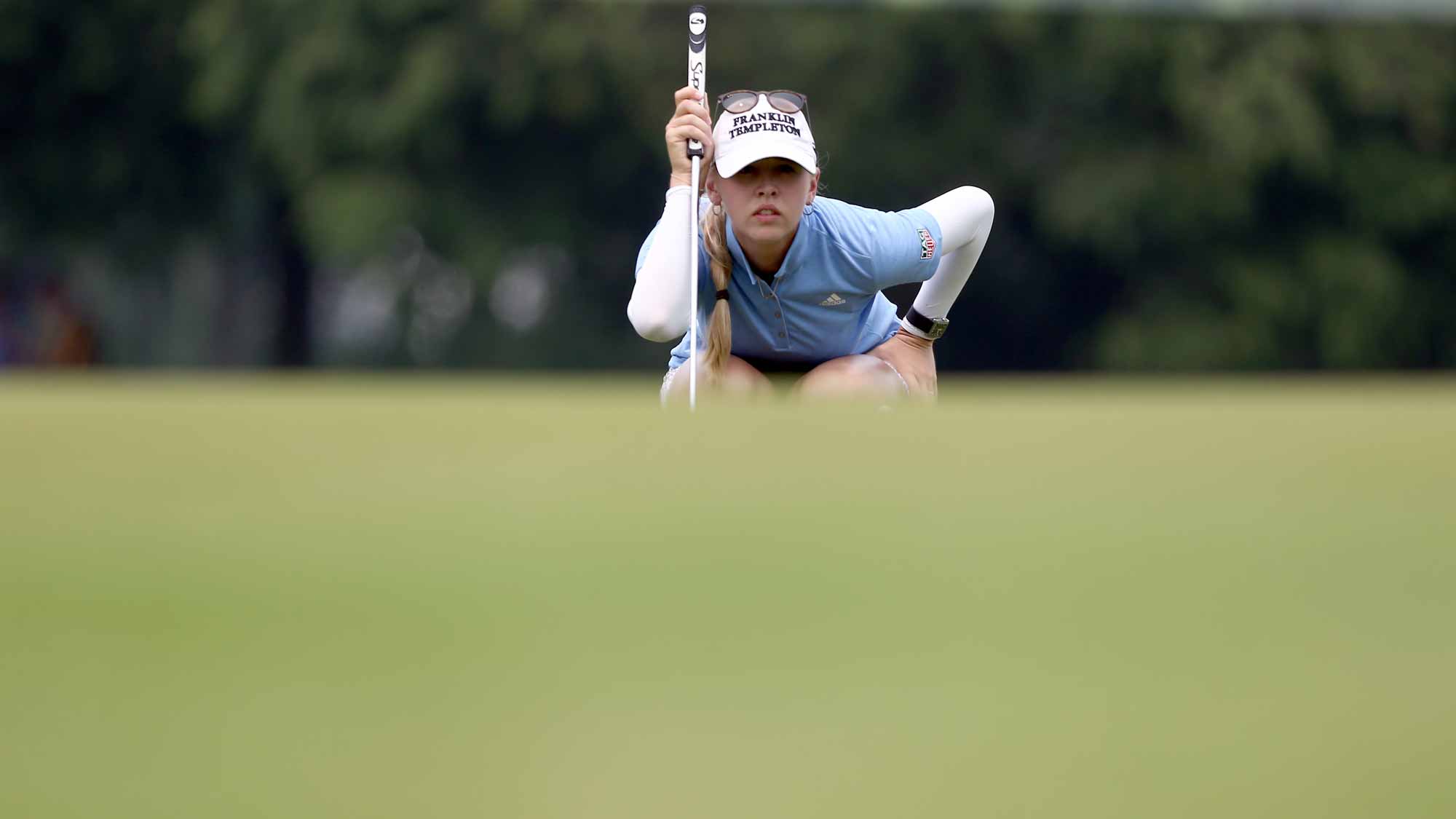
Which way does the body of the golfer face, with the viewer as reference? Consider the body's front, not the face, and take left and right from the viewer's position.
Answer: facing the viewer

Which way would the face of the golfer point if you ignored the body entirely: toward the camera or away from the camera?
toward the camera
